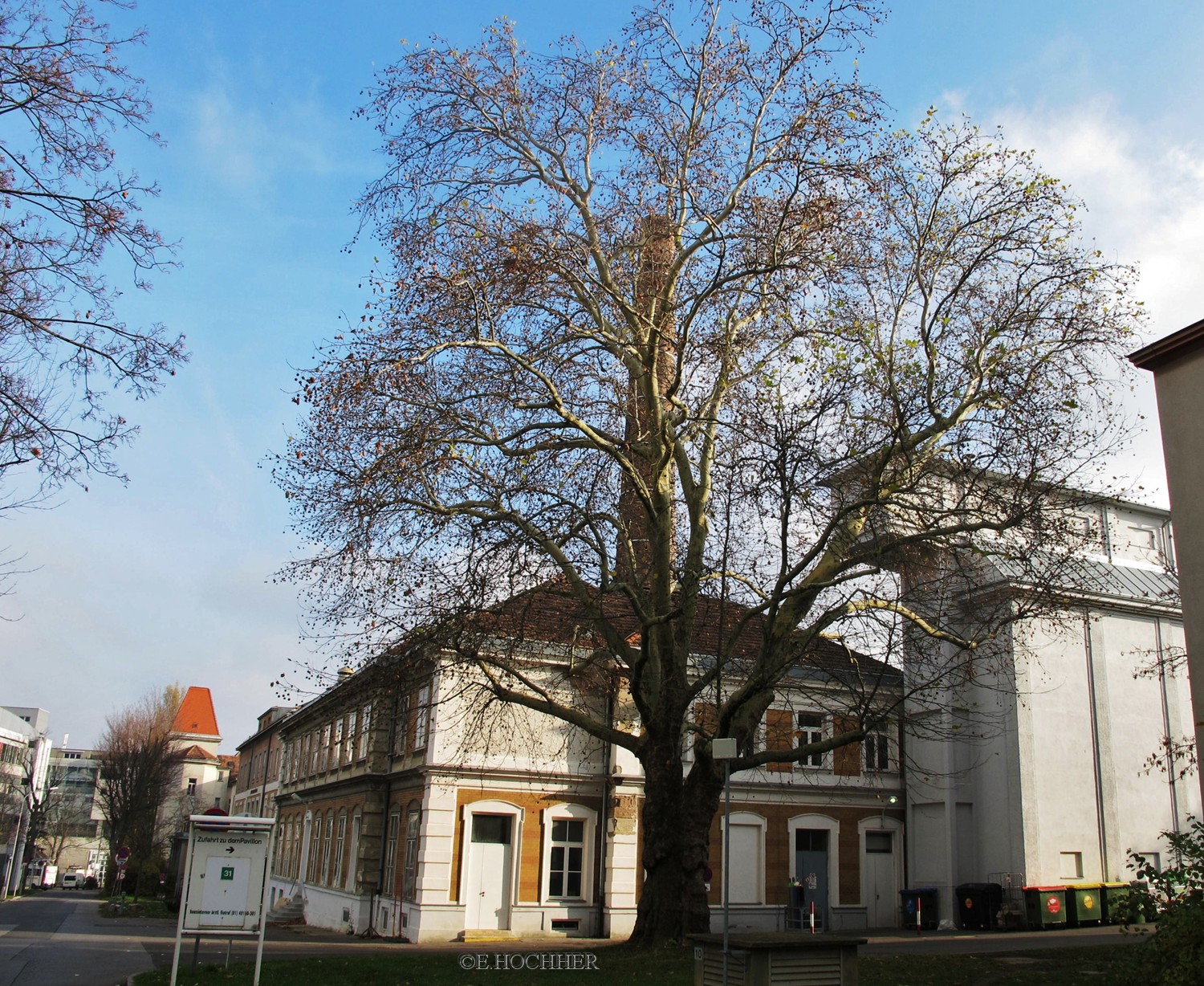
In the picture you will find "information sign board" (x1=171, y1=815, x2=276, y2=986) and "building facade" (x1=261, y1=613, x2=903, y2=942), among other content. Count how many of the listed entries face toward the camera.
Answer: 2

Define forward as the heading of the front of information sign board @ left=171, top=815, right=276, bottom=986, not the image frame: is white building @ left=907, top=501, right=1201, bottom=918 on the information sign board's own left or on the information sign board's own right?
on the information sign board's own left

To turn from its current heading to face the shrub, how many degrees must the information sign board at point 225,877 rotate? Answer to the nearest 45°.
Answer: approximately 90° to its left

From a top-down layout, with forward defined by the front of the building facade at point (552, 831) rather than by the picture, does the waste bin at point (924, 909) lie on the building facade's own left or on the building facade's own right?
on the building facade's own left

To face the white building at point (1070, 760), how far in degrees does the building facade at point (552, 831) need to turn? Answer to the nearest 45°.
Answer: approximately 90° to its left

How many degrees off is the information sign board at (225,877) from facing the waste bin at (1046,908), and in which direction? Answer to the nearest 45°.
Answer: approximately 135° to its left

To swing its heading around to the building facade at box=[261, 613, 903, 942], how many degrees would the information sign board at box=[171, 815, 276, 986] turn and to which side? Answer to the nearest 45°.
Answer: approximately 135° to its left

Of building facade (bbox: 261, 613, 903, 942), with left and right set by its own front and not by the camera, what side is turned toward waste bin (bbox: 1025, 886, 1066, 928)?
left

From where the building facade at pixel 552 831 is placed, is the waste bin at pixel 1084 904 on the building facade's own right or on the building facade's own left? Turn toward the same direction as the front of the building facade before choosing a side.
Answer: on the building facade's own left

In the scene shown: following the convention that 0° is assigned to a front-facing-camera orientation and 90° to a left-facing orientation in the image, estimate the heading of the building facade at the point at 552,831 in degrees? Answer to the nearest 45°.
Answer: approximately 0°
